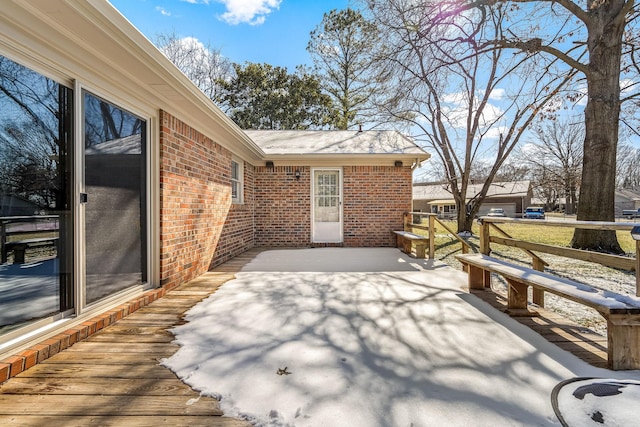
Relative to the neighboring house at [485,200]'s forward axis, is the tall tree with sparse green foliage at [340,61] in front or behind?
in front

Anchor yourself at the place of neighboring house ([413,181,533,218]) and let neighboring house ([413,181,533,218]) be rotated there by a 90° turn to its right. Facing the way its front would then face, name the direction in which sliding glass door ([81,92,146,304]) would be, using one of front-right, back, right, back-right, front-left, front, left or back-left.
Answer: left

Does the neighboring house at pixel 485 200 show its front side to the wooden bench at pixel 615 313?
yes

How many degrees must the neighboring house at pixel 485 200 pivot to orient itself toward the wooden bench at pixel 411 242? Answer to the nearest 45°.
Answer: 0° — it already faces it

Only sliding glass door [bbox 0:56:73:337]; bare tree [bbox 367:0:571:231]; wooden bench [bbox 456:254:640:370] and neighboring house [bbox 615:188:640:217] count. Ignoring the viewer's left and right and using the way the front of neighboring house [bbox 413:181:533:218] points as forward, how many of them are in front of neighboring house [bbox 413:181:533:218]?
3

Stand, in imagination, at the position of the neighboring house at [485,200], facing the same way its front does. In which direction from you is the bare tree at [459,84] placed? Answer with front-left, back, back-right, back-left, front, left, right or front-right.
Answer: front

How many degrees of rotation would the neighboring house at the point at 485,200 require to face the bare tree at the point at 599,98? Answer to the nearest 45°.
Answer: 0° — it already faces it

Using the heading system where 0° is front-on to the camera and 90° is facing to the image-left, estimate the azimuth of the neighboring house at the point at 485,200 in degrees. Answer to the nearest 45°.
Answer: approximately 0°

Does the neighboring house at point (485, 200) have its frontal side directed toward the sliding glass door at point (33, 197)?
yes

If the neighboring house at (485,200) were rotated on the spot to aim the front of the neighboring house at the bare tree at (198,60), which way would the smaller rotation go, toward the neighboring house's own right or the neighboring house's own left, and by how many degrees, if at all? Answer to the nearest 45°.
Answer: approximately 45° to the neighboring house's own right

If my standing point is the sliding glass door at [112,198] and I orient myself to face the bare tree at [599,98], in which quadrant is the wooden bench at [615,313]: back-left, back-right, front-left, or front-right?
front-right

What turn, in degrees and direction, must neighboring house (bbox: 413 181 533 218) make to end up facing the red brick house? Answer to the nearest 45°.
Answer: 0° — it already faces it

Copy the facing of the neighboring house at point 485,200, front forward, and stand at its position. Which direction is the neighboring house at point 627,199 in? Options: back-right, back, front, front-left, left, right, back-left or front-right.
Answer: back-left
